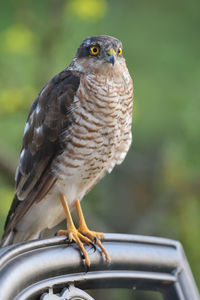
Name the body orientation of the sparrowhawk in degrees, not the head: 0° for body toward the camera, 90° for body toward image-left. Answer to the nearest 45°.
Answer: approximately 315°
